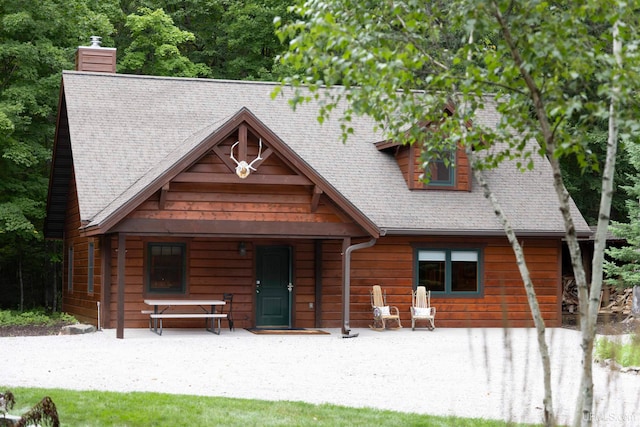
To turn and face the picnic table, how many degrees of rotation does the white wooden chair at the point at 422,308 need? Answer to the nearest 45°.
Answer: approximately 45° to its right

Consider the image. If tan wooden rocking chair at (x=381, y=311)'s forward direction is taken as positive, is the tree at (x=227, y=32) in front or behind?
behind

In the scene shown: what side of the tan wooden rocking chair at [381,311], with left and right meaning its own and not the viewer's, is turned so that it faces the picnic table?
right

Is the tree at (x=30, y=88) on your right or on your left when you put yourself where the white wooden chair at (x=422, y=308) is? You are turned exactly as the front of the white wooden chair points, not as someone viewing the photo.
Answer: on your right

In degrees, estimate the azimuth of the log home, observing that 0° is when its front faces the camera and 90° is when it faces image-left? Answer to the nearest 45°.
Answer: approximately 0°

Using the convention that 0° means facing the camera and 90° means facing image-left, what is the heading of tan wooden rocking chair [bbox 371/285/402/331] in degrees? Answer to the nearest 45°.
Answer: approximately 315°

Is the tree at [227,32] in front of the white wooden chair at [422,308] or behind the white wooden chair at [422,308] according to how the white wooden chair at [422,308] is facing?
behind
